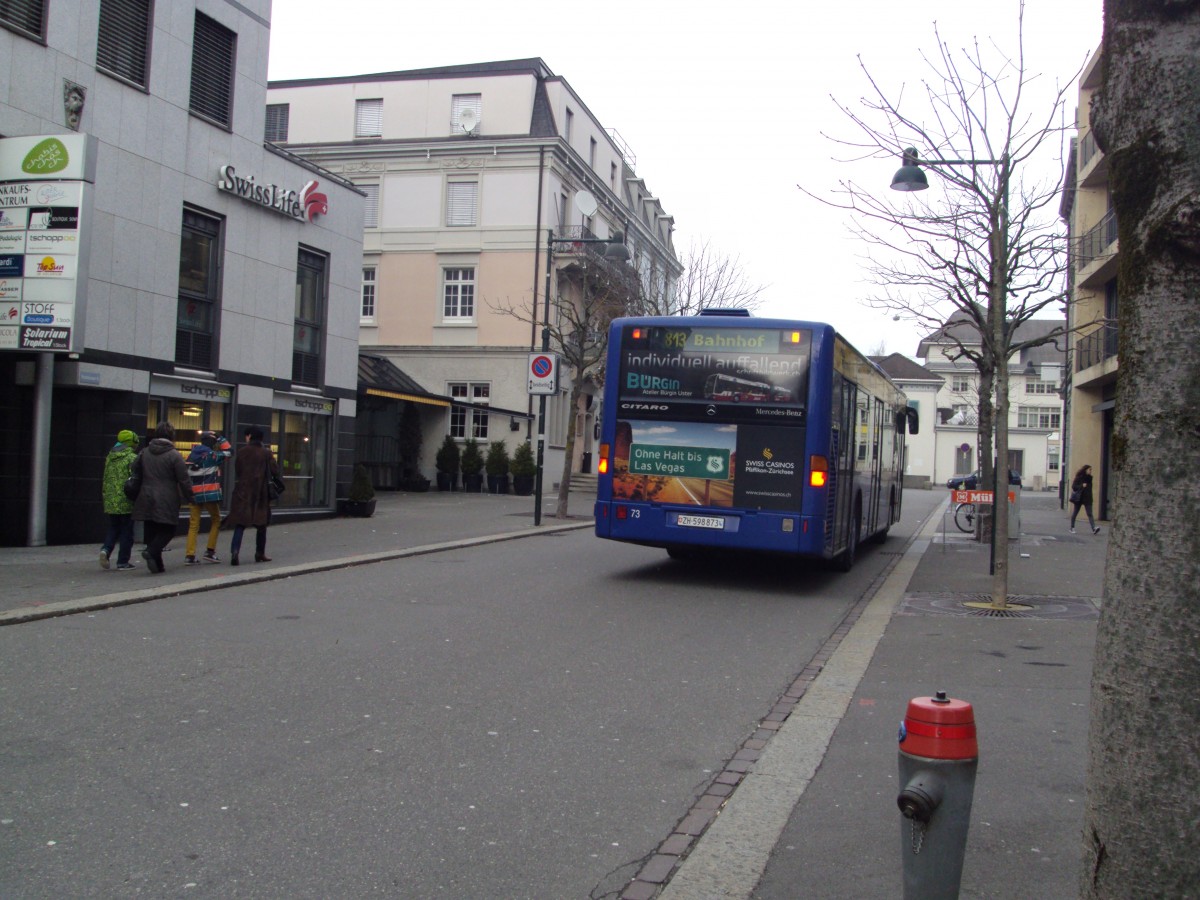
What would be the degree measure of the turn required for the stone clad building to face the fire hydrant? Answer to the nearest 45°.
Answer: approximately 45° to its right

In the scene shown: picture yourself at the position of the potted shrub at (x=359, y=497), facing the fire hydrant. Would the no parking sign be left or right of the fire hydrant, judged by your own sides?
left

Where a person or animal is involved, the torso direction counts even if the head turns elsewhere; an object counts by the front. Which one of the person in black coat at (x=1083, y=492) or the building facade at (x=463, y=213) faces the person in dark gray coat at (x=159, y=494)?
the building facade

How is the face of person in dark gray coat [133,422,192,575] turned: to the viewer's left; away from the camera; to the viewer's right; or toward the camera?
away from the camera

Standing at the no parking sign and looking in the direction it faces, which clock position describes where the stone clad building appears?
The stone clad building is roughly at 2 o'clock from the no parking sign.

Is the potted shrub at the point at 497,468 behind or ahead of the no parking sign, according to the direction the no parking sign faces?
behind

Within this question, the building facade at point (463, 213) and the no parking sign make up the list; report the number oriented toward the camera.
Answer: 2

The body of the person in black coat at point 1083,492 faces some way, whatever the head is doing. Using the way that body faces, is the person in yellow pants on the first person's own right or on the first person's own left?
on the first person's own right

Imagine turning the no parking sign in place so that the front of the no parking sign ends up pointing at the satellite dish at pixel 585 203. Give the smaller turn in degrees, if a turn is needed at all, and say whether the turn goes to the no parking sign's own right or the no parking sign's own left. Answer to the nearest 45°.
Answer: approximately 180°

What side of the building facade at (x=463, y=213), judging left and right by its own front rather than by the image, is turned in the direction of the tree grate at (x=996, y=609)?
front

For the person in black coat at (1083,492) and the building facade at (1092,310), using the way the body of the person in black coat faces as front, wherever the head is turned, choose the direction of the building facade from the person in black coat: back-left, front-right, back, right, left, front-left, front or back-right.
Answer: left
